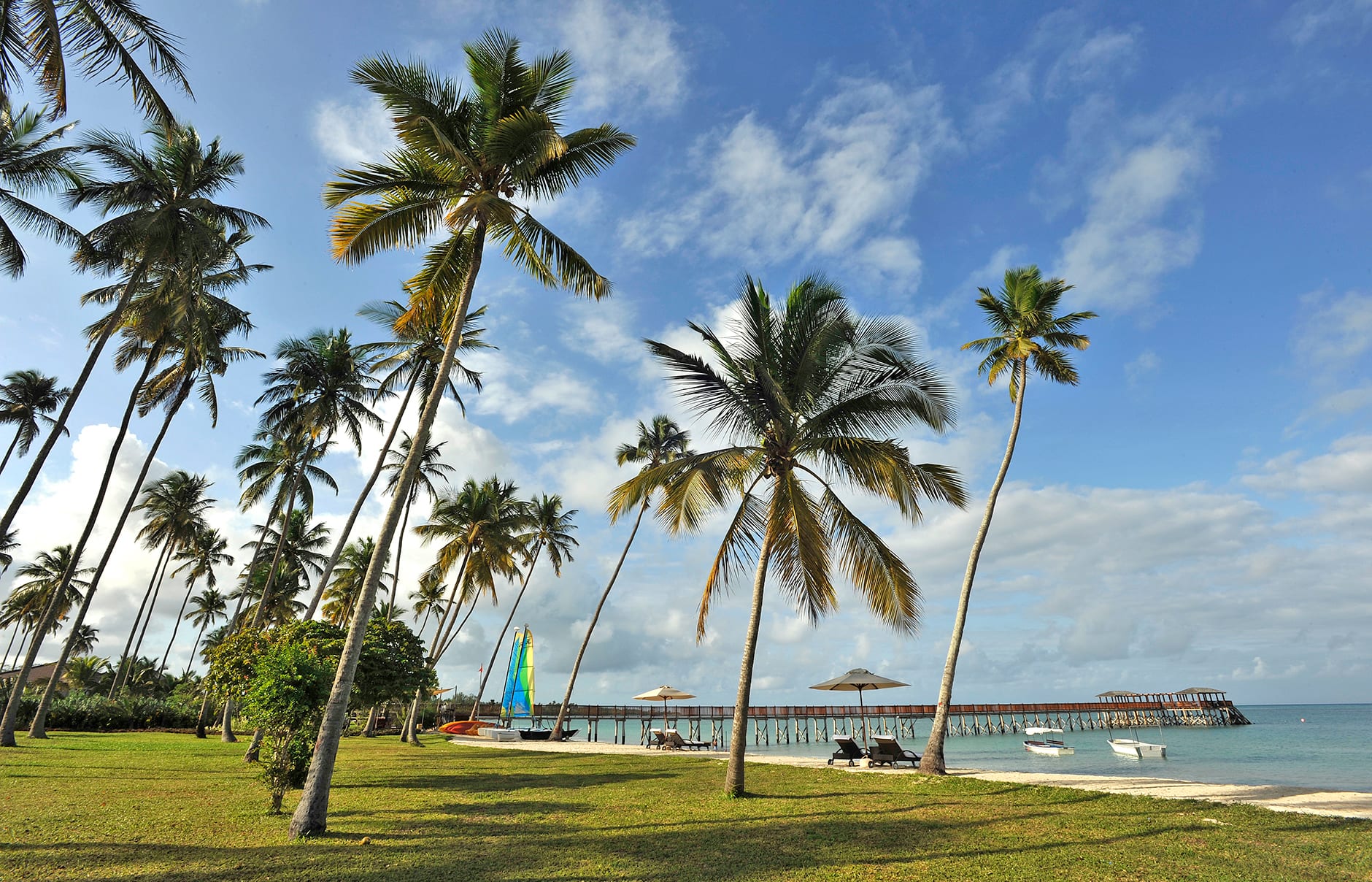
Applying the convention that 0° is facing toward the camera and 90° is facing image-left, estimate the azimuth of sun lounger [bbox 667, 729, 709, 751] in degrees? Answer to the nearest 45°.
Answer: approximately 270°

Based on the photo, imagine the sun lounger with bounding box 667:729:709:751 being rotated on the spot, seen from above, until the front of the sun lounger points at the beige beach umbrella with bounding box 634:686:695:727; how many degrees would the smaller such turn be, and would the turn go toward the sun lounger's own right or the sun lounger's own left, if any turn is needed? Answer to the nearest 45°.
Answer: approximately 90° to the sun lounger's own left

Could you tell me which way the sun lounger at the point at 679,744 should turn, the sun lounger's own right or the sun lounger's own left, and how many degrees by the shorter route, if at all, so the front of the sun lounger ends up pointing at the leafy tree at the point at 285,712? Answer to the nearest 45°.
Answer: approximately 90° to the sun lounger's own right

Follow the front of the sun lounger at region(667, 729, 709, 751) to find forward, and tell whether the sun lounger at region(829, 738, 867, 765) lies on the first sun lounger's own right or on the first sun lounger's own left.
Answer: on the first sun lounger's own right

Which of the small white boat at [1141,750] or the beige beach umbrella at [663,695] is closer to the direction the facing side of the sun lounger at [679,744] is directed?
the small white boat

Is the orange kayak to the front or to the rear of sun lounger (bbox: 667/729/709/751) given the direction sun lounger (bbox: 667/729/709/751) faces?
to the rear

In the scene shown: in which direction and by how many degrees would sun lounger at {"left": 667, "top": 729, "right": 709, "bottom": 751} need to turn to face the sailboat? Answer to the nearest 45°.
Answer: approximately 135° to its left

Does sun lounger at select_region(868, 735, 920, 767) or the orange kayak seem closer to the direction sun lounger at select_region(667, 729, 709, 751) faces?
the sun lounger
